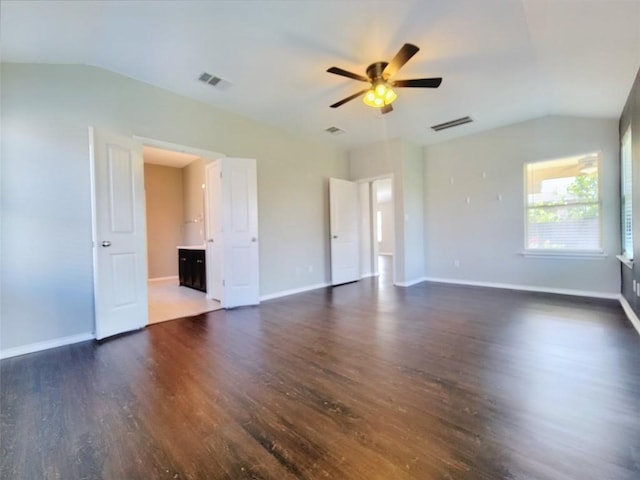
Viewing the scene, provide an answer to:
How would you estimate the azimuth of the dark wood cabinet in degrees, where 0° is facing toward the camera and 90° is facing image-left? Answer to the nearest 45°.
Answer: approximately 45°

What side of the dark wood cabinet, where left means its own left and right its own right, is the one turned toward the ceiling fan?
left

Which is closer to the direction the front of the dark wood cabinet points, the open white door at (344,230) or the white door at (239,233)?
the white door

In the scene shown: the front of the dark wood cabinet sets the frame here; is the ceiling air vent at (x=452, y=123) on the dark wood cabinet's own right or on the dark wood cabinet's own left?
on the dark wood cabinet's own left

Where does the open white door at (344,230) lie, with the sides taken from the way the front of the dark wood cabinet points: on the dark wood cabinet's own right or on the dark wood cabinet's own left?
on the dark wood cabinet's own left

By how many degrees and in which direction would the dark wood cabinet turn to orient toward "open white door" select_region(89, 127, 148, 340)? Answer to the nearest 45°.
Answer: approximately 45° to its left

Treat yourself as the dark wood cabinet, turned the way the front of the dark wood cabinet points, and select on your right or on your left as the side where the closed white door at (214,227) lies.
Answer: on your left

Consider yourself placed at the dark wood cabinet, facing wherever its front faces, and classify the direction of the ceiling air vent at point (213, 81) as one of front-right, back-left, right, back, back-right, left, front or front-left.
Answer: front-left
